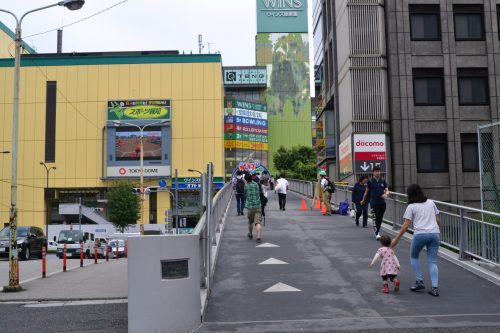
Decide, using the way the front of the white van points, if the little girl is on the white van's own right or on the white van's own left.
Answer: on the white van's own left

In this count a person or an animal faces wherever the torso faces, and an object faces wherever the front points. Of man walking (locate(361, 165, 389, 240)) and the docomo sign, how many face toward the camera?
2

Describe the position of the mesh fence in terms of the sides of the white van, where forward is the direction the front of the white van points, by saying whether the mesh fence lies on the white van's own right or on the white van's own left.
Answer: on the white van's own left

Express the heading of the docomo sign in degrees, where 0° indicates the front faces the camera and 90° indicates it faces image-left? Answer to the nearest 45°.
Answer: approximately 0°

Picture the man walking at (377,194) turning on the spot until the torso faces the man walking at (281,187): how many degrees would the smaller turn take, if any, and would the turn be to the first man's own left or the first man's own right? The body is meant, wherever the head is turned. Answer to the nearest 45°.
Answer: approximately 135° to the first man's own right

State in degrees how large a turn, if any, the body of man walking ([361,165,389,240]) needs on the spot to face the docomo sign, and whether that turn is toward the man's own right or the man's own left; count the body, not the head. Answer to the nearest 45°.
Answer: approximately 180°

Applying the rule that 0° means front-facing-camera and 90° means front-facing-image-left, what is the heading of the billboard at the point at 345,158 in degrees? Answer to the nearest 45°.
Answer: approximately 45°

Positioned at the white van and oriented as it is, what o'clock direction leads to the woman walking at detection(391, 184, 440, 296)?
The woman walking is roughly at 10 o'clock from the white van.
